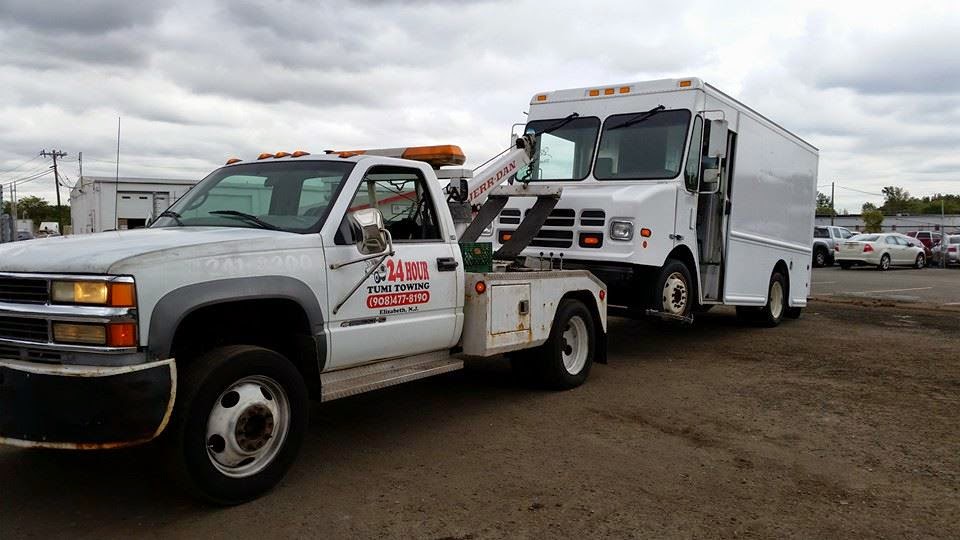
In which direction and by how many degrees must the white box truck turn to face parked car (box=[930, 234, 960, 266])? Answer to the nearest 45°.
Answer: approximately 180°

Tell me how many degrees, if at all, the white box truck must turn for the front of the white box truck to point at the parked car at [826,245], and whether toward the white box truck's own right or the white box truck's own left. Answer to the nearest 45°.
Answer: approximately 135° to the white box truck's own right

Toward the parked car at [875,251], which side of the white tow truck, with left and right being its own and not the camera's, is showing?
back

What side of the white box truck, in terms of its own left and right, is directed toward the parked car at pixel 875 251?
back

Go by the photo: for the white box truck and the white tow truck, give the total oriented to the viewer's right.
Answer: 0

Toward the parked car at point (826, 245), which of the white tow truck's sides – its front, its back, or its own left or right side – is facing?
back

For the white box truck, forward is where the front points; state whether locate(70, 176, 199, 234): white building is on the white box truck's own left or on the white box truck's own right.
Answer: on the white box truck's own right

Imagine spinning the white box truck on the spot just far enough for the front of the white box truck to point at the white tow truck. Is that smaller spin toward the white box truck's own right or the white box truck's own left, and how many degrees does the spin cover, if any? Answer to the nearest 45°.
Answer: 0° — it already faces it

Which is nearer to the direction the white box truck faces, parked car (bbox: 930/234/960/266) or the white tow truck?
the white tow truck

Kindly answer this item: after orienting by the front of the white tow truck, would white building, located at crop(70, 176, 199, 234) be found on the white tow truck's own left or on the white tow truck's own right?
on the white tow truck's own right

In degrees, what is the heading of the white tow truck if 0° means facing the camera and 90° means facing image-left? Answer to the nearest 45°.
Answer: approximately 45°
